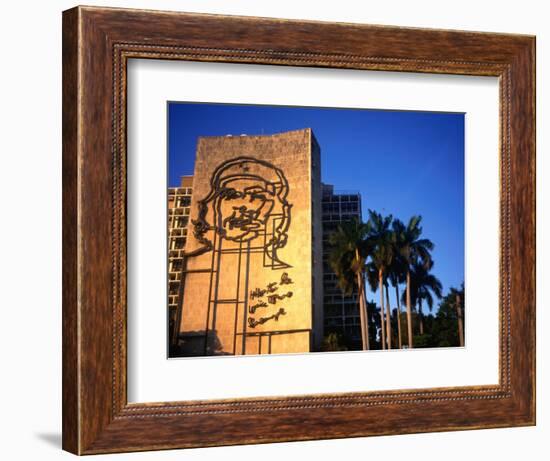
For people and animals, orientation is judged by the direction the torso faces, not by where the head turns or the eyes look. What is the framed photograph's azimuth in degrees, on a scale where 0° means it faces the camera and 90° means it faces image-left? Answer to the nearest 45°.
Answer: approximately 315°
